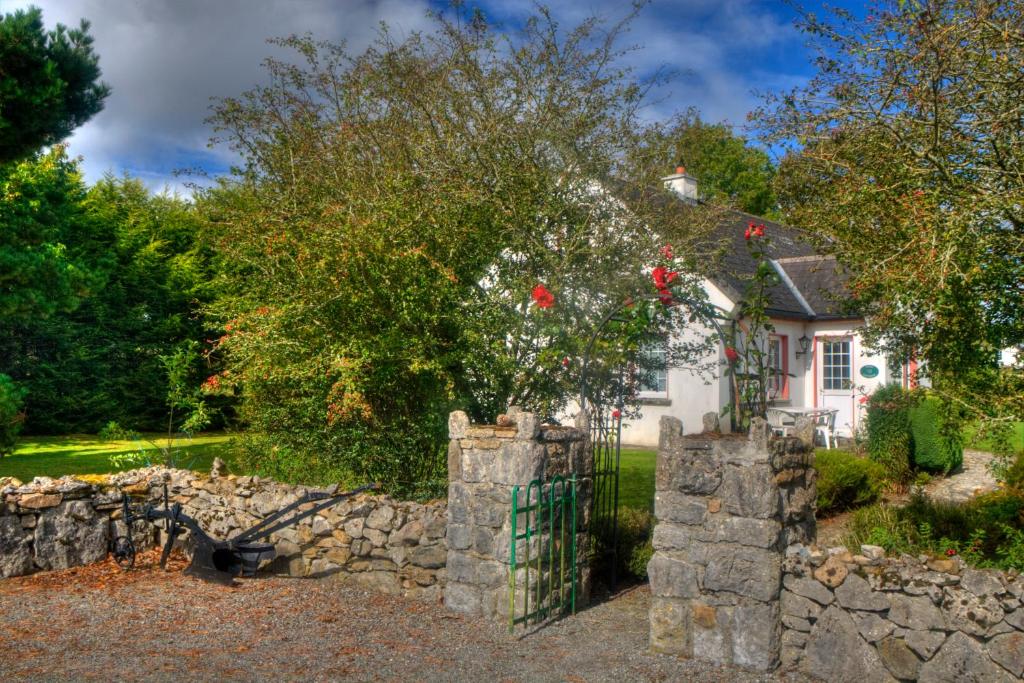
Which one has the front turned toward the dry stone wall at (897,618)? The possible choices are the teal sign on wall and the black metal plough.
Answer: the teal sign on wall

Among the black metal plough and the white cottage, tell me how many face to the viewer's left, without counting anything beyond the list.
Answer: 1

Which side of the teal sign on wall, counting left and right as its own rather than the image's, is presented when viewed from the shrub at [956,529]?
front

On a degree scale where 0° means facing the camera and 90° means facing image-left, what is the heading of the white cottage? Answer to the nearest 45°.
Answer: approximately 315°

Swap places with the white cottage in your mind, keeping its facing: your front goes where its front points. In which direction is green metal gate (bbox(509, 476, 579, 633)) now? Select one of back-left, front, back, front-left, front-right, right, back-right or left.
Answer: front-right

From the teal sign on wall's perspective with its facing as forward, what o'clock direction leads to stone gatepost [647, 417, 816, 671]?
The stone gatepost is roughly at 12 o'clock from the teal sign on wall.

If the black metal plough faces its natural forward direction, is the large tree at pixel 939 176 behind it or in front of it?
behind

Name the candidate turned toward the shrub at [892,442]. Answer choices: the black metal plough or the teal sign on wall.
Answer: the teal sign on wall

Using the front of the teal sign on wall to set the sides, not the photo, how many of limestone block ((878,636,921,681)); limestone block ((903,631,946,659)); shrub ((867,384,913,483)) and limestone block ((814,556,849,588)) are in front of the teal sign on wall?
4

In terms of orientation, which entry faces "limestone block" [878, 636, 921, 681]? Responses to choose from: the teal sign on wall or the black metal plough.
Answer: the teal sign on wall

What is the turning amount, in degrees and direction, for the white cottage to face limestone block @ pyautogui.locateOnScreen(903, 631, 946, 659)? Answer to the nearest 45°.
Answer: approximately 45° to its right

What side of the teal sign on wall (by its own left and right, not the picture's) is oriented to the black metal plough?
front

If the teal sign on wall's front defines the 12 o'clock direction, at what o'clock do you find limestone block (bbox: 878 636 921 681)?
The limestone block is roughly at 12 o'clock from the teal sign on wall.

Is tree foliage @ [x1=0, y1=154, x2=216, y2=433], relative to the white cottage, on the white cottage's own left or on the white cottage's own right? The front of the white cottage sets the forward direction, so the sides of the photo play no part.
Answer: on the white cottage's own right

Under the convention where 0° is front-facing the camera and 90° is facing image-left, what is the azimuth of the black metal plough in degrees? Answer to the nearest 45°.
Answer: approximately 90°
